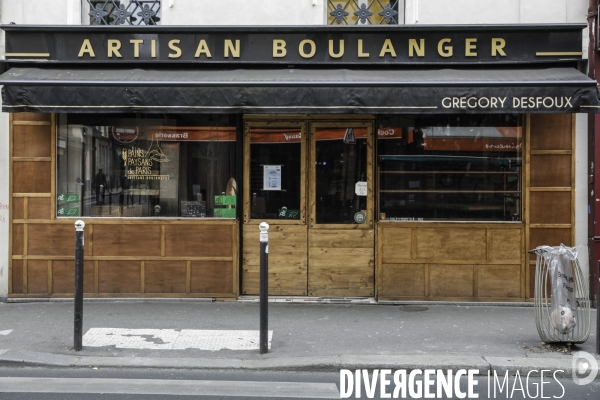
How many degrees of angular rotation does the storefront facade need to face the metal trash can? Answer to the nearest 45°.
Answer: approximately 45° to its left

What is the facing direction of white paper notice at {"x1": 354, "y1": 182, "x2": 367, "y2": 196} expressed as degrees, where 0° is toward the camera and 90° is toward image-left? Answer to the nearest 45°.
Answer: approximately 0°

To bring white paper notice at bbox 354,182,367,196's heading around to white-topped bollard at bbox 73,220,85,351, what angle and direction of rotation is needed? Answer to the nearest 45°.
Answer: approximately 45° to its right
